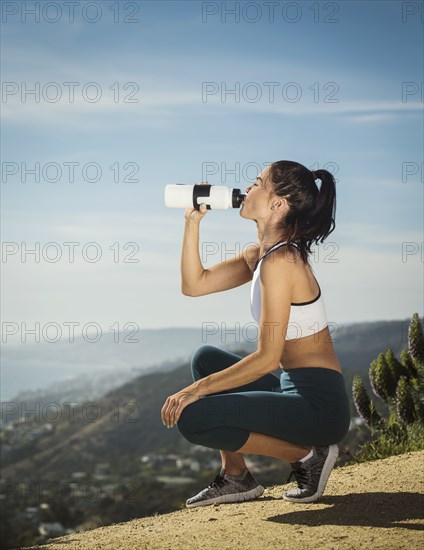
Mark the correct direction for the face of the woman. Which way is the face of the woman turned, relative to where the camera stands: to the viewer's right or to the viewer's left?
to the viewer's left

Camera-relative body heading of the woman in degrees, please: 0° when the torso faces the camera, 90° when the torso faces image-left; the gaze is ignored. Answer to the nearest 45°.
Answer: approximately 90°

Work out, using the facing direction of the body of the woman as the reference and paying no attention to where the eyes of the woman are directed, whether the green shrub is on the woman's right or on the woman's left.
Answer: on the woman's right
